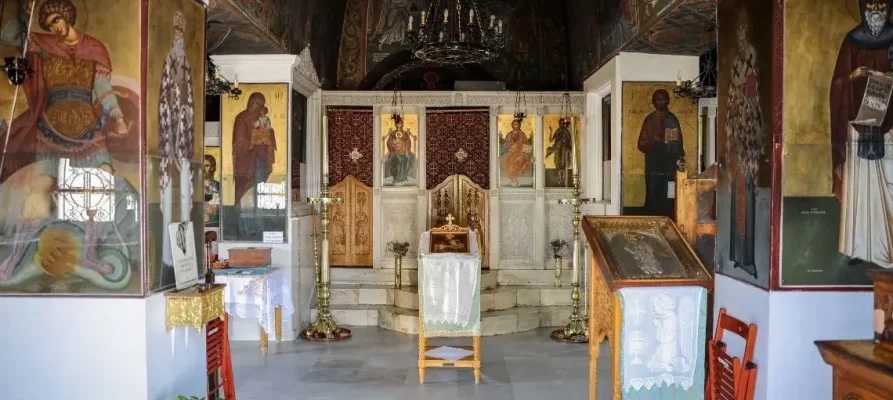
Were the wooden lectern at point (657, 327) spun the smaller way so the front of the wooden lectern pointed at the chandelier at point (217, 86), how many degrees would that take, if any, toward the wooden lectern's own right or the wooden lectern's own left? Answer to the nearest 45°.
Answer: approximately 90° to the wooden lectern's own right

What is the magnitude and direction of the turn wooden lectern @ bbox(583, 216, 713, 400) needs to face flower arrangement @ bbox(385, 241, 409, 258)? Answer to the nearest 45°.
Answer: approximately 135° to its right

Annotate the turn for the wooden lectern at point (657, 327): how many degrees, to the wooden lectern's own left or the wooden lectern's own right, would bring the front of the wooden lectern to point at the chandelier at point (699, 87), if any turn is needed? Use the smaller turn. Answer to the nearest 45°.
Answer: approximately 180°

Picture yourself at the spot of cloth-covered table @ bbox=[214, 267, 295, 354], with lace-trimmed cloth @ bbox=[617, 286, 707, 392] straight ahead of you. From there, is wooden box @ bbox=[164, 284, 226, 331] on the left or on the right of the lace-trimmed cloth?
right

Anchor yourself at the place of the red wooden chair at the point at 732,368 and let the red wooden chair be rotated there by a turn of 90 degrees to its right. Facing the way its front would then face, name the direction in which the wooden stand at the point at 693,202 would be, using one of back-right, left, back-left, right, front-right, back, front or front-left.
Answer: front-right

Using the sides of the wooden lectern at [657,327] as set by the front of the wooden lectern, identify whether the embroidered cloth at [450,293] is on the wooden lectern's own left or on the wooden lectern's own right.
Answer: on the wooden lectern's own right

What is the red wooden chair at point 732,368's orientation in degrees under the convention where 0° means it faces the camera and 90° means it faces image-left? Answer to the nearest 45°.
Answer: approximately 45°

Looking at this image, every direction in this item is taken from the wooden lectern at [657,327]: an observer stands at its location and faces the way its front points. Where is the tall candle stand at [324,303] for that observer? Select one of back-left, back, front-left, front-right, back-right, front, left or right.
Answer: back-right

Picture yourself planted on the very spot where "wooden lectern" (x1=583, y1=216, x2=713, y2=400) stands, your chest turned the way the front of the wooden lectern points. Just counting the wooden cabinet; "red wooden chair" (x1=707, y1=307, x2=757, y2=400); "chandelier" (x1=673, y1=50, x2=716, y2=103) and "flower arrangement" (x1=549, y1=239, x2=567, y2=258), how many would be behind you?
2
